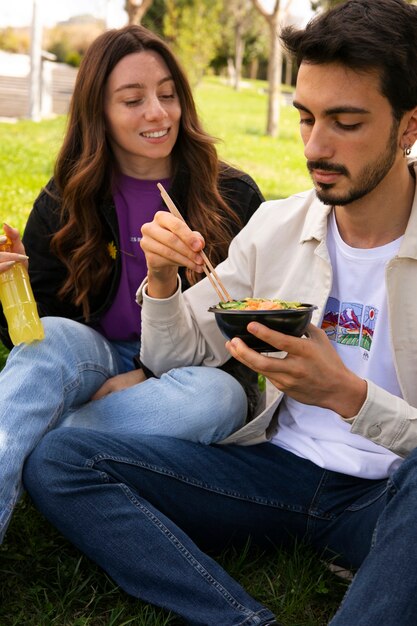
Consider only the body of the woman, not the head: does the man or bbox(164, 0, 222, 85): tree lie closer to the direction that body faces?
the man

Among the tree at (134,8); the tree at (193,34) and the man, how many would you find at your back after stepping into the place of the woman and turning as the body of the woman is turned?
2

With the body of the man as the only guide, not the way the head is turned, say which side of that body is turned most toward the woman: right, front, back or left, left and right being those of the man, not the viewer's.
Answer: right

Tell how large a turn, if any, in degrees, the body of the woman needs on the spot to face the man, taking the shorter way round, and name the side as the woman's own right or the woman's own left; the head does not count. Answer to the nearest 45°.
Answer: approximately 45° to the woman's own left

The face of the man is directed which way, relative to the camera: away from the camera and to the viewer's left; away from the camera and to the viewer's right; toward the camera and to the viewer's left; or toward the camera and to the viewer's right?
toward the camera and to the viewer's left

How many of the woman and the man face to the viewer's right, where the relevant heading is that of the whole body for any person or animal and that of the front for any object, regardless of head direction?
0

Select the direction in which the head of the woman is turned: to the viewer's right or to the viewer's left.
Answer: to the viewer's right

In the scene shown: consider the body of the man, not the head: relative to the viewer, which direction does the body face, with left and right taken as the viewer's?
facing the viewer and to the left of the viewer

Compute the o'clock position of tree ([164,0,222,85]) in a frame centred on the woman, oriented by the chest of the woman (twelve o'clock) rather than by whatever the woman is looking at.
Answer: The tree is roughly at 6 o'clock from the woman.

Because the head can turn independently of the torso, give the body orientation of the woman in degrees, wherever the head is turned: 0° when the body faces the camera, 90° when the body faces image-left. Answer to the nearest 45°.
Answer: approximately 0°

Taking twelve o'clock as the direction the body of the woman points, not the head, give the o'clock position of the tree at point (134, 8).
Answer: The tree is roughly at 6 o'clock from the woman.

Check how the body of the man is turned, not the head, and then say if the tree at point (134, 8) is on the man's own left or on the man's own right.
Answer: on the man's own right

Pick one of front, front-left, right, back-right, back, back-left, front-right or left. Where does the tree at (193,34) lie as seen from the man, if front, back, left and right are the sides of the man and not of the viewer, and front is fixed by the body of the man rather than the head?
back-right
